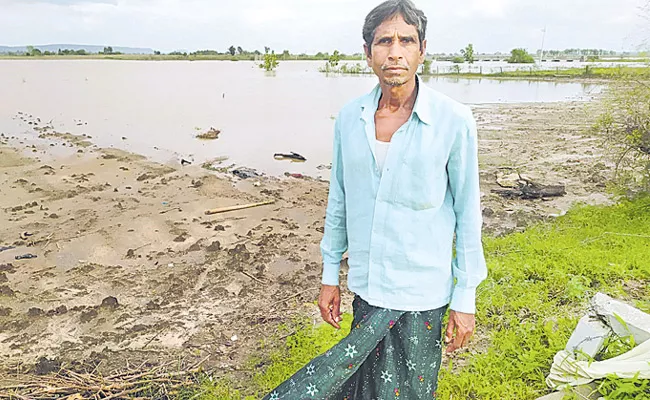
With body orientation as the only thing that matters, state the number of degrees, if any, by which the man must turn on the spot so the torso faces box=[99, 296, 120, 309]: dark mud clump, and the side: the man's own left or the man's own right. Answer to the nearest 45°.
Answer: approximately 135° to the man's own right

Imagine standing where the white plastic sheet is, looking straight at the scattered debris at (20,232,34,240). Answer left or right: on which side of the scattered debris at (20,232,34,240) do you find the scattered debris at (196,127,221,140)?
right

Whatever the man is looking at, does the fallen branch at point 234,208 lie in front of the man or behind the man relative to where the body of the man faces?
behind

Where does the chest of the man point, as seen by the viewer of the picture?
toward the camera

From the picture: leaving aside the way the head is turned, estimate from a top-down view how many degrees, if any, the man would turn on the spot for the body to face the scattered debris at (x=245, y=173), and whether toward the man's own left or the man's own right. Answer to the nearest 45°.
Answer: approximately 180°

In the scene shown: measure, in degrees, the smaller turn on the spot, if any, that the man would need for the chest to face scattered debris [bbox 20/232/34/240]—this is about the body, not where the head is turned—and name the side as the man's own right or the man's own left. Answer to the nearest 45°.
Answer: approximately 135° to the man's own right

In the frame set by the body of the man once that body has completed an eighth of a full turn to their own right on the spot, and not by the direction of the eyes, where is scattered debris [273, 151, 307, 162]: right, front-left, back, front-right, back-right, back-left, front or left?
back-right

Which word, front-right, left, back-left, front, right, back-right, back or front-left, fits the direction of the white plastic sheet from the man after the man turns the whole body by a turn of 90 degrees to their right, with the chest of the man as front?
back-right

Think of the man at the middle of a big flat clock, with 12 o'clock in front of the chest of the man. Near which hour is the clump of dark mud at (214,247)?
The clump of dark mud is roughly at 5 o'clock from the man.

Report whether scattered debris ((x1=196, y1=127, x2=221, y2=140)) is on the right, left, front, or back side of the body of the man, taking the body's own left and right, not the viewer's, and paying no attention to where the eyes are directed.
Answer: back

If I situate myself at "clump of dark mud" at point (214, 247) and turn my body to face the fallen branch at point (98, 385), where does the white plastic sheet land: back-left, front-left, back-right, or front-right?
front-left
